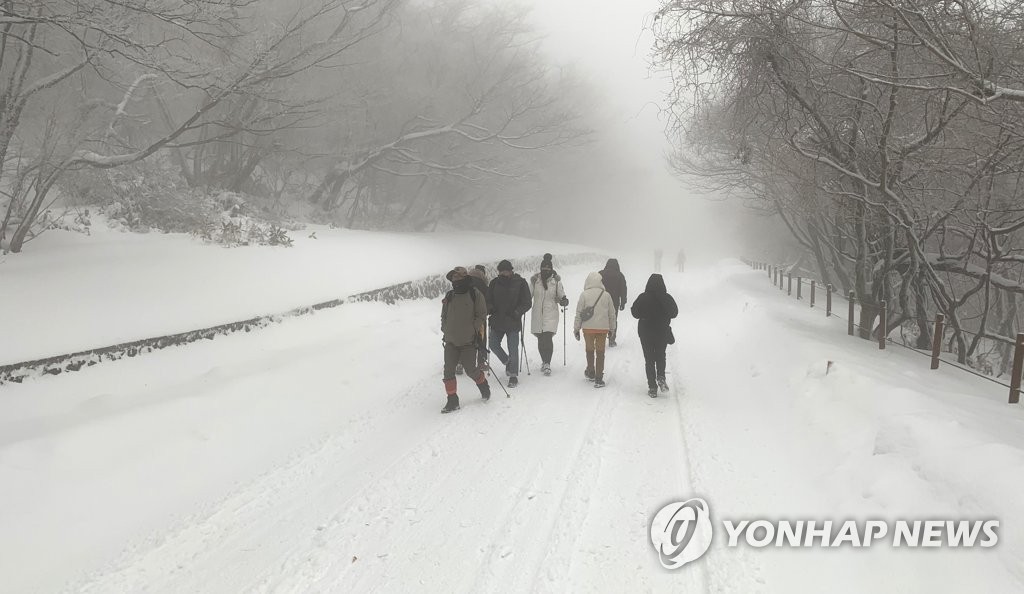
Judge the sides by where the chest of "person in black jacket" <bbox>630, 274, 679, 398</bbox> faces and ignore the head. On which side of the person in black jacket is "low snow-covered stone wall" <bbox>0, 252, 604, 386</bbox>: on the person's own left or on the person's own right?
on the person's own left

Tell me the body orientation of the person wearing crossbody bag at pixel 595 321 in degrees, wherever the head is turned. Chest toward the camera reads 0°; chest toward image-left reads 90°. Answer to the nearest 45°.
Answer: approximately 180°

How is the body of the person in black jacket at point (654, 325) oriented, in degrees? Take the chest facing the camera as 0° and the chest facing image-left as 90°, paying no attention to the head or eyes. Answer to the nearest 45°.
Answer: approximately 180°

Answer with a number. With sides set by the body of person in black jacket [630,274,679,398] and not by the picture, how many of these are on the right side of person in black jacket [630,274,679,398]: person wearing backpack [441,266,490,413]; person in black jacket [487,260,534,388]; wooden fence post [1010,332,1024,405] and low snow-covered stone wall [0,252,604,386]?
1

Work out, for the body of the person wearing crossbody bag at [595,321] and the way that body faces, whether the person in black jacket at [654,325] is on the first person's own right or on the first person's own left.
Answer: on the first person's own right

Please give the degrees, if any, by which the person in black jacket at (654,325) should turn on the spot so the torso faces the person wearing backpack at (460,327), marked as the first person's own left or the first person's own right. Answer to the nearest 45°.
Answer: approximately 135° to the first person's own left

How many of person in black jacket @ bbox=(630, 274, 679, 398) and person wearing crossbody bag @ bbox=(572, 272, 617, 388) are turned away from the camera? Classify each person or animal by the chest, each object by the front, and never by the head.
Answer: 2

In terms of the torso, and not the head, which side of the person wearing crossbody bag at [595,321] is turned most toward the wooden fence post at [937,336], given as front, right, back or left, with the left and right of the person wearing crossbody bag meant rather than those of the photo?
right

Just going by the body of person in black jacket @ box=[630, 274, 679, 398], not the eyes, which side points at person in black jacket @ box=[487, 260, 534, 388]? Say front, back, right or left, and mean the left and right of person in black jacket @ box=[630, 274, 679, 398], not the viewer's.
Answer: left

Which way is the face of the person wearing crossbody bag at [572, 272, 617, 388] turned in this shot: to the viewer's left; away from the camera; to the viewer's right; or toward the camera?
away from the camera

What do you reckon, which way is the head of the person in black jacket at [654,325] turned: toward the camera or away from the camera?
away from the camera

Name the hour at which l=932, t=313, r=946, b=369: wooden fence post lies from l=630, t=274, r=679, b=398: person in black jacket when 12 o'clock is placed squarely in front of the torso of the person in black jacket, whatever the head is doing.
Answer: The wooden fence post is roughly at 2 o'clock from the person in black jacket.
